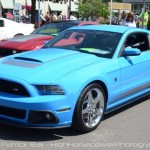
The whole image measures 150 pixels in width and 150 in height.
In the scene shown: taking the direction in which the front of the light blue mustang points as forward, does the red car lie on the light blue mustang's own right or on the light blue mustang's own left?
on the light blue mustang's own right

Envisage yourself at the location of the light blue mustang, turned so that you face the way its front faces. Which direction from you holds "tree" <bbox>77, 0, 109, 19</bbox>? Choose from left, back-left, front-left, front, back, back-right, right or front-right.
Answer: back-right

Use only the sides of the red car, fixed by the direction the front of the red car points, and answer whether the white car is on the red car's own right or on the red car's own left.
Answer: on the red car's own right

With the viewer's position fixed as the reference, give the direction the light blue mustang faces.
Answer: facing the viewer and to the left of the viewer

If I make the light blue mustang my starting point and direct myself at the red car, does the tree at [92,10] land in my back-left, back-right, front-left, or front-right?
front-right

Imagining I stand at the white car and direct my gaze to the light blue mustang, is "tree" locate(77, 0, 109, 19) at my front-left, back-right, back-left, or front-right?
back-left

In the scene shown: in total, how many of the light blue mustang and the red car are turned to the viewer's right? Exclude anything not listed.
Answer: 0

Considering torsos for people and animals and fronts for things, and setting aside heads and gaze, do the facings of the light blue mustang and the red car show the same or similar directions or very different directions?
same or similar directions

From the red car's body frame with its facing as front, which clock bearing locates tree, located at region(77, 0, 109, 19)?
The tree is roughly at 5 o'clock from the red car.
